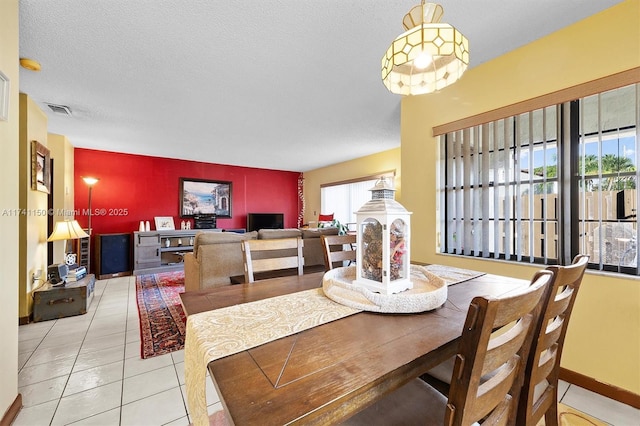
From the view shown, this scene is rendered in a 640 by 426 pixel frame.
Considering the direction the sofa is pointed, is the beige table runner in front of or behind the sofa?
behind

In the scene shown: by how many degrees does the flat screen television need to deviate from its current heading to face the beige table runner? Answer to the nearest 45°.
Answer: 0° — it already faces it

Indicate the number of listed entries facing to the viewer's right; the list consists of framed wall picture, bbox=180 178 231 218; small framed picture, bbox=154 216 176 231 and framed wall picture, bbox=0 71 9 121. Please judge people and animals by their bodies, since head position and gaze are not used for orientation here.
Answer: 1

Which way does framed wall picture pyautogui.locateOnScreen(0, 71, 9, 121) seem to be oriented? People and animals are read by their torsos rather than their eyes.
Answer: to the viewer's right

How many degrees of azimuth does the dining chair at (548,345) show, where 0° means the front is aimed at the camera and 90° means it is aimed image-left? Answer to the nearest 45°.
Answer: approximately 135°

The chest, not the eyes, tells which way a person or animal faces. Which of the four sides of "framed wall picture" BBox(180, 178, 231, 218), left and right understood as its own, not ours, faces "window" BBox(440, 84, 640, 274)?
front

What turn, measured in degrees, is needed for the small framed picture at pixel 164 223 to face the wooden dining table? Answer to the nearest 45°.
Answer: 0° — it already faces it

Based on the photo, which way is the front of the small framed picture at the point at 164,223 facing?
toward the camera

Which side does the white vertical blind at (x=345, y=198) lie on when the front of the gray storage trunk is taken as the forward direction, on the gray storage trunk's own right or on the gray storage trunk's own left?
on the gray storage trunk's own left

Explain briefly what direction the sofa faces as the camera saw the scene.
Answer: facing away from the viewer and to the left of the viewer

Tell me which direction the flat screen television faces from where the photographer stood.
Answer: facing the viewer

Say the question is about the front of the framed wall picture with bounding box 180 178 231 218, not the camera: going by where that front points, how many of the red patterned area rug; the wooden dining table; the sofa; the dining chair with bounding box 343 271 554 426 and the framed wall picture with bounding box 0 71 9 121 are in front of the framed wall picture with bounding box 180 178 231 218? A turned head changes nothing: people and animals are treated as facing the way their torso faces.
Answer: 5

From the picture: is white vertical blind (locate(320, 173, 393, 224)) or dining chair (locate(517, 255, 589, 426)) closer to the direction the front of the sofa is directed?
the white vertical blind

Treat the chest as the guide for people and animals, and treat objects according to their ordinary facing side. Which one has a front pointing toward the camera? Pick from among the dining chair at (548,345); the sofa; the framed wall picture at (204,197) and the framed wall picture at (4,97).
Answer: the framed wall picture at (204,197)

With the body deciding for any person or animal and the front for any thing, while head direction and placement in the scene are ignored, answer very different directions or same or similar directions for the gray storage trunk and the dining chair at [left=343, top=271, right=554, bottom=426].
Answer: very different directions

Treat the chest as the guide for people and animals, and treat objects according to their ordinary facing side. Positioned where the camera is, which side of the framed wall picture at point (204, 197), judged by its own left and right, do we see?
front

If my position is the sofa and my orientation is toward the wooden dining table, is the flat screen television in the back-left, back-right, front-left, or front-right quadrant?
back-left
